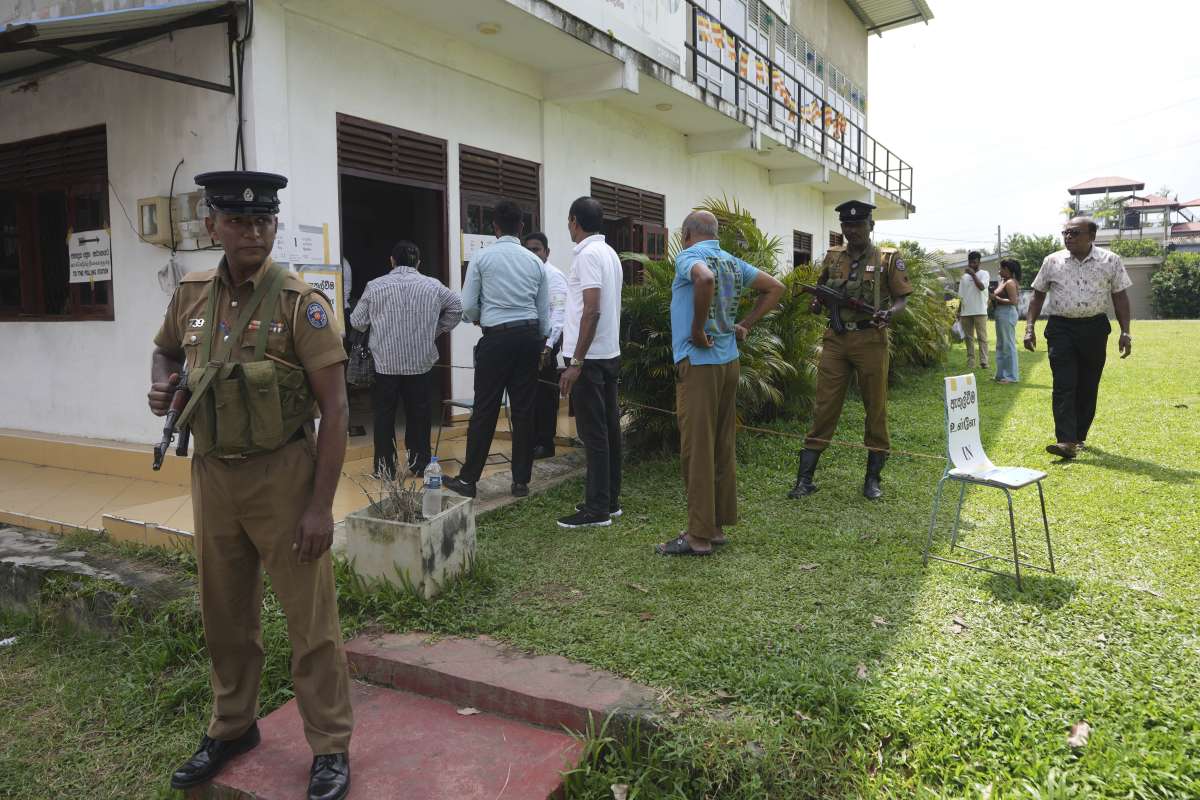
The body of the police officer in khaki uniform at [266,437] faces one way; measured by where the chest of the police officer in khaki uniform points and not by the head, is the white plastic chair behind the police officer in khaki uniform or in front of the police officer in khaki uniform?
behind

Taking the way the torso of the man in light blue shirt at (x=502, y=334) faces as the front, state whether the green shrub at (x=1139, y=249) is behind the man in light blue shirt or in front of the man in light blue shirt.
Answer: in front

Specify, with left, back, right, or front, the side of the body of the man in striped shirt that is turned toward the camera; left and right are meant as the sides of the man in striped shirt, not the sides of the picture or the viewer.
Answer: back

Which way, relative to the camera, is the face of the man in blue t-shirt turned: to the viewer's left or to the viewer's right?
to the viewer's left

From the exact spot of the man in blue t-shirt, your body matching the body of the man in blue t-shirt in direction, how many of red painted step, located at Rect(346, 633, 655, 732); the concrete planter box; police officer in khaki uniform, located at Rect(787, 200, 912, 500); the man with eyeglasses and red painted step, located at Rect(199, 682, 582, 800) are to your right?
2

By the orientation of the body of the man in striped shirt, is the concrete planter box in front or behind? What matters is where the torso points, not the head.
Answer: behind

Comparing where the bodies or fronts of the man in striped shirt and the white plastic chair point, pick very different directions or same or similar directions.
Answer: very different directions

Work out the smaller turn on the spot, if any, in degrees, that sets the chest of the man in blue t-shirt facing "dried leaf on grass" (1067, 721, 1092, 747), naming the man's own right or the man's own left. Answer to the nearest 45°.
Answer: approximately 180°

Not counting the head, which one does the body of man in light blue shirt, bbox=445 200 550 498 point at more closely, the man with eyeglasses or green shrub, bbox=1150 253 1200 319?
the green shrub

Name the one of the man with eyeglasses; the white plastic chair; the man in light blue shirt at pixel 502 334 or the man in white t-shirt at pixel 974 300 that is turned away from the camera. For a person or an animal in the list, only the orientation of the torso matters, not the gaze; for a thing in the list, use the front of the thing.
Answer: the man in light blue shirt

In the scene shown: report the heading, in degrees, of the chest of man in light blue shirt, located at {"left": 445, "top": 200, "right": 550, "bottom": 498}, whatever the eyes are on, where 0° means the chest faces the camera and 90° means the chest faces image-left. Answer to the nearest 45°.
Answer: approximately 180°

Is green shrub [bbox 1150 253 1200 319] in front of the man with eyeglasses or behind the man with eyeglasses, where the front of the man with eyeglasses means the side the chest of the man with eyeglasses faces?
behind

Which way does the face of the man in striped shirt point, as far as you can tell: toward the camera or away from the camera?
away from the camera

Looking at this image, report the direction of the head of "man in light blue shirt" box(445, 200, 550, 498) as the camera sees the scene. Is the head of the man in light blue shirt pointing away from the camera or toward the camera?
away from the camera

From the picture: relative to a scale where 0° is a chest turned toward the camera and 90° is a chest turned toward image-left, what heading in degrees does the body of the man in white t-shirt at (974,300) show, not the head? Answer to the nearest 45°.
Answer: approximately 0°
